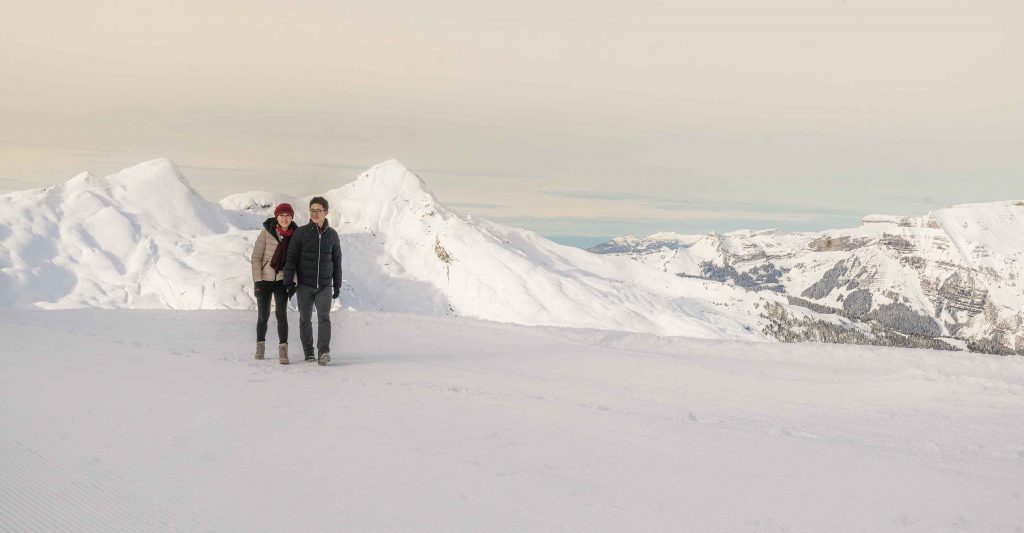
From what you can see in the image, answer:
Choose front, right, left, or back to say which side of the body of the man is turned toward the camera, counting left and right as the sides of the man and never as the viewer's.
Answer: front

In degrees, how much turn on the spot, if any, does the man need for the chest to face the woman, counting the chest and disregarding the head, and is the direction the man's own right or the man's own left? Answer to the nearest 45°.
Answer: approximately 135° to the man's own right
